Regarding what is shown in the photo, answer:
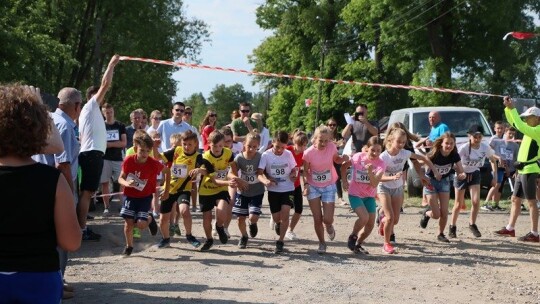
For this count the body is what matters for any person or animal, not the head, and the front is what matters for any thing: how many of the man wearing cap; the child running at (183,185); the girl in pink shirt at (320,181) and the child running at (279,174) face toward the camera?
3

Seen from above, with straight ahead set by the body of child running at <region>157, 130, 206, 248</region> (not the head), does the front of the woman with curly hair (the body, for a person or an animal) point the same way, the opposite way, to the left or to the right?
the opposite way

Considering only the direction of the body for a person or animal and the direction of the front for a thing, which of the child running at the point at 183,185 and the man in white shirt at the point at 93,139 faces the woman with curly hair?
the child running

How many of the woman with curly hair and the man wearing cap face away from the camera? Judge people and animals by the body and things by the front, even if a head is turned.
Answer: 1

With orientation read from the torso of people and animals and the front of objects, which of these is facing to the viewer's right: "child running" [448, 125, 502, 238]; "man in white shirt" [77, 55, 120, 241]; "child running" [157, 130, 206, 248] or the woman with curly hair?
the man in white shirt

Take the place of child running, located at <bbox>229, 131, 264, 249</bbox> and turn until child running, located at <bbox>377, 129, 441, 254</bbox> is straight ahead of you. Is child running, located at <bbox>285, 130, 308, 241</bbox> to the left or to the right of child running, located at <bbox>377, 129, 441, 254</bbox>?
left

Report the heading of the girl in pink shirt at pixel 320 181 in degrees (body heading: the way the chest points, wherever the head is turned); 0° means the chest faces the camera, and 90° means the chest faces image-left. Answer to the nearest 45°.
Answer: approximately 0°

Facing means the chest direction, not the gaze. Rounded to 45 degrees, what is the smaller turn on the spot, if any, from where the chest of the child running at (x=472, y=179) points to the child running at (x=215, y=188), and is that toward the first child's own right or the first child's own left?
approximately 45° to the first child's own right

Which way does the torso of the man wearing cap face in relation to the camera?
to the viewer's left

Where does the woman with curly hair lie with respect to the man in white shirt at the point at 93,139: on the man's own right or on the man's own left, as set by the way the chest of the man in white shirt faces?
on the man's own right
